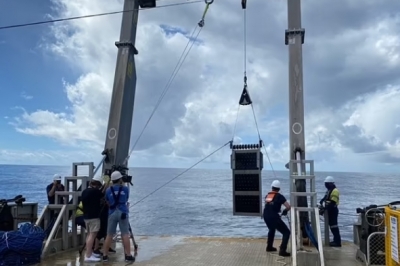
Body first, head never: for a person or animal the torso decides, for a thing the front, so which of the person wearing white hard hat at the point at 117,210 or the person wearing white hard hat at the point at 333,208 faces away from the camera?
the person wearing white hard hat at the point at 117,210

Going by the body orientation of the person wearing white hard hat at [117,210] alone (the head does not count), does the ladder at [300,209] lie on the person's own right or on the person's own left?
on the person's own right

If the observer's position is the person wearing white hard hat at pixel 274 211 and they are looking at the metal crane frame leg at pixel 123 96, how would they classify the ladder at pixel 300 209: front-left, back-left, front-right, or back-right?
back-left

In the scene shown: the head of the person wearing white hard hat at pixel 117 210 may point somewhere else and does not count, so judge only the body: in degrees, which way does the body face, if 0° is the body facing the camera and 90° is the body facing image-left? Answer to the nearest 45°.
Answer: approximately 180°

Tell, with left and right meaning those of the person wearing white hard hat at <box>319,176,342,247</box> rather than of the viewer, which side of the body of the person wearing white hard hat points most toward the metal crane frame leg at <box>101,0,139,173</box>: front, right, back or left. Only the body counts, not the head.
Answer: front

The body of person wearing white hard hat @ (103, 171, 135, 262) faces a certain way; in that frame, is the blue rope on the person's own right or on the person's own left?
on the person's own left

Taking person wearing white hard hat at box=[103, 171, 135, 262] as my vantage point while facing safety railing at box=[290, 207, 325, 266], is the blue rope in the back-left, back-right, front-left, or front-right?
back-right

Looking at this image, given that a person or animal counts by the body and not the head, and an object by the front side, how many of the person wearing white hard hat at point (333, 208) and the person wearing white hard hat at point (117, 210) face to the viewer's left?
1

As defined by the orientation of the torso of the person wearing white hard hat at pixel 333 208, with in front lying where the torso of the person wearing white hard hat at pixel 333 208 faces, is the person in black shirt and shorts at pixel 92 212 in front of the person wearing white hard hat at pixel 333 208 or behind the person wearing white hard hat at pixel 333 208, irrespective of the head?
in front

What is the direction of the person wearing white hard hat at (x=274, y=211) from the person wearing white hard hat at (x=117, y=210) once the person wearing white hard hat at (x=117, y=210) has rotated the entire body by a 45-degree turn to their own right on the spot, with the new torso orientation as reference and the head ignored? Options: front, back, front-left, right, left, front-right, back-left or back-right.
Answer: front-right

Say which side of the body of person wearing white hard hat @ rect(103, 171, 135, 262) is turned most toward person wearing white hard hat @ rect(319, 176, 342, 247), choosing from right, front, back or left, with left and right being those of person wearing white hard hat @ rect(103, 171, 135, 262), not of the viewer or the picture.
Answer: right

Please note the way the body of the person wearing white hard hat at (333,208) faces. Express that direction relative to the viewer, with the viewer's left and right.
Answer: facing to the left of the viewer

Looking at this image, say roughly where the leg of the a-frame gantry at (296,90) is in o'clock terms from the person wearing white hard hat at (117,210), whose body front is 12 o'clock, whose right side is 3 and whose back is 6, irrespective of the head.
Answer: The leg of the a-frame gantry is roughly at 3 o'clock from the person wearing white hard hat.
